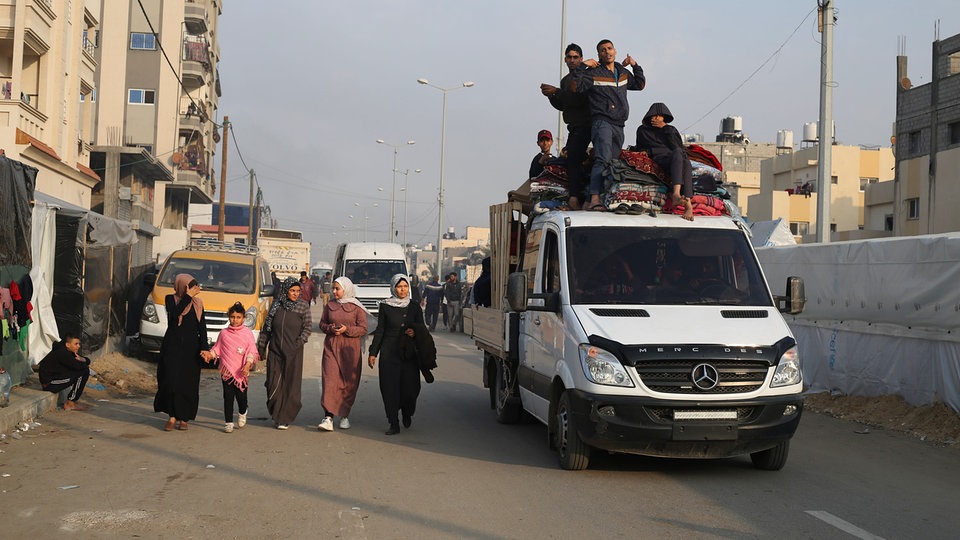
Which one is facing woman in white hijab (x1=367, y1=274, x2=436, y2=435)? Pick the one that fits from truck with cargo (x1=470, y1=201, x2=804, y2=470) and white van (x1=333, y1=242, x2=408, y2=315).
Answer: the white van

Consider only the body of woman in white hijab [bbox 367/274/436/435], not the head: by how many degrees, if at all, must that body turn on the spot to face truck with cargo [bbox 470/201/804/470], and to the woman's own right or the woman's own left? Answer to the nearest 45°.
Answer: approximately 45° to the woman's own left

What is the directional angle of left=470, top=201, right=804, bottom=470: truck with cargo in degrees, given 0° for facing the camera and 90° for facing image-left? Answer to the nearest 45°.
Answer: approximately 315°

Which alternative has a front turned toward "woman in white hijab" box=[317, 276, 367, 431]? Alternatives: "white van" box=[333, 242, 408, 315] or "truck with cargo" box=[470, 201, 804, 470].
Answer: the white van

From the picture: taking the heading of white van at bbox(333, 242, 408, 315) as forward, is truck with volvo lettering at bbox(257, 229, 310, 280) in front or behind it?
behind

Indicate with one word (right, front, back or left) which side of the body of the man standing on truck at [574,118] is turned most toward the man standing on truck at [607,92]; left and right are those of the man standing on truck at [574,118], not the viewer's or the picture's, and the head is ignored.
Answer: left

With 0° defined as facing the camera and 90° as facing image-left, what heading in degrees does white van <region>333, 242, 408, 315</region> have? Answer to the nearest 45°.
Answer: approximately 0°

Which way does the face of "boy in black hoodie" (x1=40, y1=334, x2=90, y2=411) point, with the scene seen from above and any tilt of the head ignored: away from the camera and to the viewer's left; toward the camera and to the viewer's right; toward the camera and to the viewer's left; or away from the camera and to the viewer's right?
toward the camera and to the viewer's right

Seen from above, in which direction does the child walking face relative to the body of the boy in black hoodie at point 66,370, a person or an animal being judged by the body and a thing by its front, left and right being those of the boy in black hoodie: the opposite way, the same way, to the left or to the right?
to the right
